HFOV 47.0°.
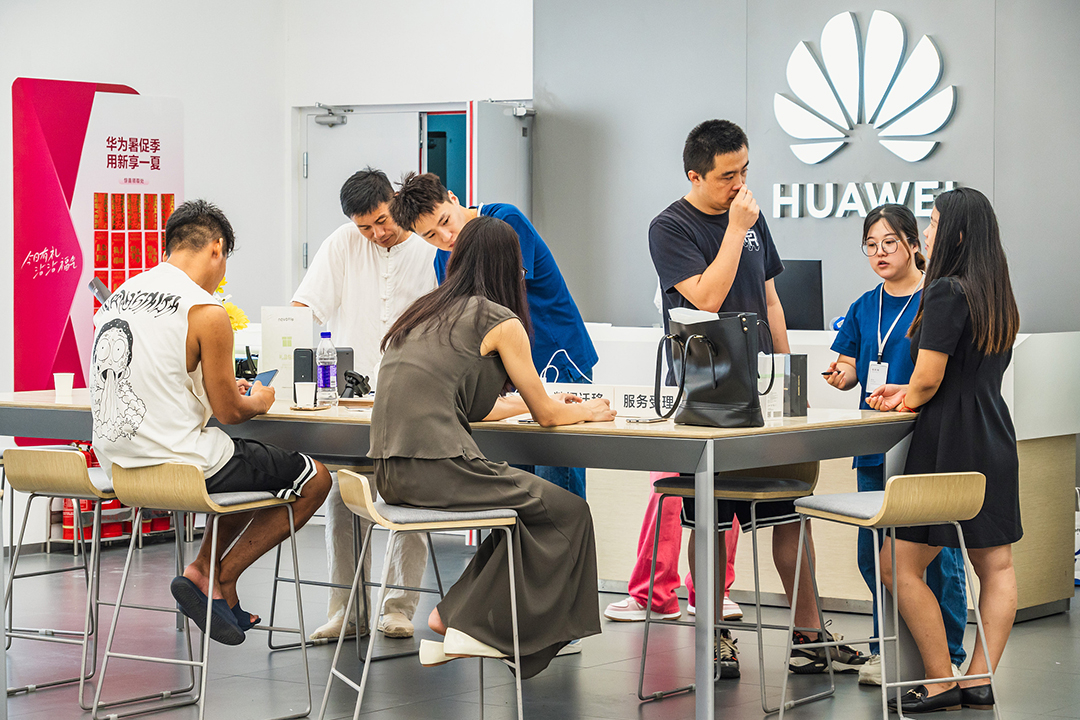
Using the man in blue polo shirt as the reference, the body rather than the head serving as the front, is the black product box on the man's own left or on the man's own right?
on the man's own left

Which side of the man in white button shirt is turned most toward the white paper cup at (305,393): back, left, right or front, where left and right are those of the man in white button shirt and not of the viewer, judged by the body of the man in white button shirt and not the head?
front

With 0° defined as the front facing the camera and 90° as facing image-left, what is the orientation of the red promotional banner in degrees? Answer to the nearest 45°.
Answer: approximately 0°

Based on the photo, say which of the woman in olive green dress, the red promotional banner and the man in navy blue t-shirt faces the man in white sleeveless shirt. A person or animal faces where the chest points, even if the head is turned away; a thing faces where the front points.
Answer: the red promotional banner

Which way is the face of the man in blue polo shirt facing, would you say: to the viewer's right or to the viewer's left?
to the viewer's left

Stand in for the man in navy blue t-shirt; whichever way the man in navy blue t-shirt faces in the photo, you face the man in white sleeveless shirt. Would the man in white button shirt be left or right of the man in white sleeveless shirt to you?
right

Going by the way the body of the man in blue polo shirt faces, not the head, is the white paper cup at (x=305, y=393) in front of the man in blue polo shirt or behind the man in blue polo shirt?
in front

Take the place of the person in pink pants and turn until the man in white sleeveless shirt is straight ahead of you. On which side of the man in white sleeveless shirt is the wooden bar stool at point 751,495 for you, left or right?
left

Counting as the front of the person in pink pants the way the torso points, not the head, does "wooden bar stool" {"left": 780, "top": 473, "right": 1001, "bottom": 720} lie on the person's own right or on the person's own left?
on the person's own left
